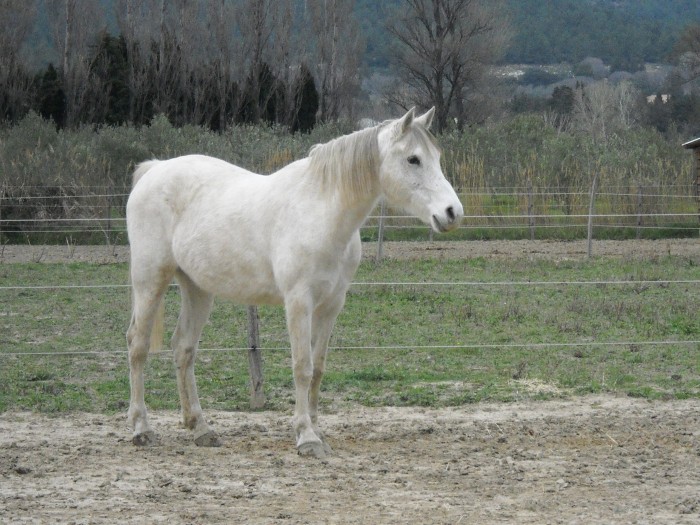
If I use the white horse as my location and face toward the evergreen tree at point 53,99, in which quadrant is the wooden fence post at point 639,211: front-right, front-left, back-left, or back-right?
front-right

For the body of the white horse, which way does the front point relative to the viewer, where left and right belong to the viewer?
facing the viewer and to the right of the viewer

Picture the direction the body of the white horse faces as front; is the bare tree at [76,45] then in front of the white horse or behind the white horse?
behind

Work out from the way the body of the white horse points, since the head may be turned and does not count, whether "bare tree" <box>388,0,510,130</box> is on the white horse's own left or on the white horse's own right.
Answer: on the white horse's own left

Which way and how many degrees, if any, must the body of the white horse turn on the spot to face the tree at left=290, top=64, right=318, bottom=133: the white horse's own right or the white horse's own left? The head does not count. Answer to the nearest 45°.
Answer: approximately 135° to the white horse's own left

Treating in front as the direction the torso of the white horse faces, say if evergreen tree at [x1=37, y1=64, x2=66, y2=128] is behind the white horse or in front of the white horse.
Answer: behind

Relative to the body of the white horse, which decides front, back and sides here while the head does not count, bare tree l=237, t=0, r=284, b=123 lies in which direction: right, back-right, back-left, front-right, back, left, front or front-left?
back-left

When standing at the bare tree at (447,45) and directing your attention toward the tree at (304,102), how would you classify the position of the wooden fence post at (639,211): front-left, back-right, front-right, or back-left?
back-left
